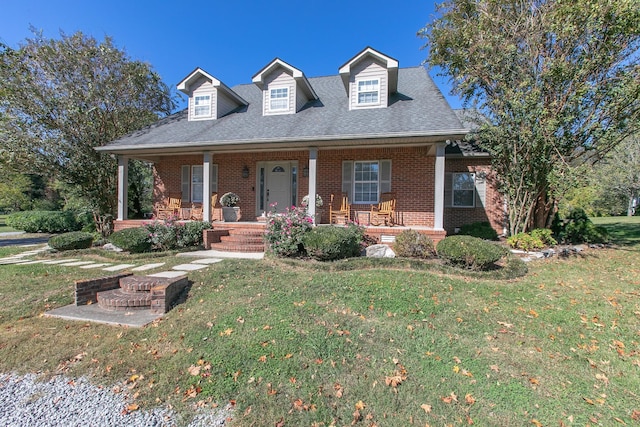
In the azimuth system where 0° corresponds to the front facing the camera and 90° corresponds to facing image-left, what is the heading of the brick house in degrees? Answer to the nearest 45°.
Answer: approximately 45°

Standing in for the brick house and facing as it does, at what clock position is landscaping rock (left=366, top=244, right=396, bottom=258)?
The landscaping rock is roughly at 10 o'clock from the brick house.

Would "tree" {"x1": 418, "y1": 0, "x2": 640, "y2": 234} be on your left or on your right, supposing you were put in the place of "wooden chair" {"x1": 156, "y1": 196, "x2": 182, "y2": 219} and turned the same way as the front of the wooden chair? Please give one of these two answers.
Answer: on your left

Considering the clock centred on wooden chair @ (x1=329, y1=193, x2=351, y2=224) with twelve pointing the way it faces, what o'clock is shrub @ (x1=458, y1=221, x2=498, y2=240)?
The shrub is roughly at 9 o'clock from the wooden chair.

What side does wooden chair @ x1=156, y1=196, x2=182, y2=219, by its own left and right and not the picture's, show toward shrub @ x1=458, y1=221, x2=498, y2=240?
left

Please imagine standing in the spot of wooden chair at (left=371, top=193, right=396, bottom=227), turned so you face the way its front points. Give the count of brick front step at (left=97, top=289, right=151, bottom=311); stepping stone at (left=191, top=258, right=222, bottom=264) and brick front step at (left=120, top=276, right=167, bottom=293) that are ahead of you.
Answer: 3

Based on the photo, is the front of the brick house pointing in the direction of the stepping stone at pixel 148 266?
yes

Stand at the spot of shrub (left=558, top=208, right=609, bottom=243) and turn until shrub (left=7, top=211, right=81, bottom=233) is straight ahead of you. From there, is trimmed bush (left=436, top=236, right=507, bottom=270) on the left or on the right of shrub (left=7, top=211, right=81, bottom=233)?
left

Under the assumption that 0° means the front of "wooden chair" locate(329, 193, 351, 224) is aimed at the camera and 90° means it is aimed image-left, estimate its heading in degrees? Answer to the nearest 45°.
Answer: approximately 0°

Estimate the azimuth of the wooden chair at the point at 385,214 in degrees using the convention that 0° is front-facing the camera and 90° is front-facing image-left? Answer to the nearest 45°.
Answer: approximately 45°

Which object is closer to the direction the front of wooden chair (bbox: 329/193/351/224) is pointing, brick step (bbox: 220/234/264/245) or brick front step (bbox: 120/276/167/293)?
the brick front step

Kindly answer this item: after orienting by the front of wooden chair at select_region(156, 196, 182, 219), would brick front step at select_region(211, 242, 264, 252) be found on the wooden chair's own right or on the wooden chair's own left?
on the wooden chair's own left

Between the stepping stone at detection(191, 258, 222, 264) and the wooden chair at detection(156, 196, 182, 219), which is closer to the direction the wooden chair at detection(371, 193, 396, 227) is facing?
the stepping stone
